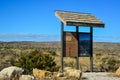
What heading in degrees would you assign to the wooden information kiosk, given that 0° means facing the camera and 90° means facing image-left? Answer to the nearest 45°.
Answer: approximately 315°

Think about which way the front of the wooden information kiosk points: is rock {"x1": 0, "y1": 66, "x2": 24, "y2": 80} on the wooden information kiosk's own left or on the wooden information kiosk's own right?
on the wooden information kiosk's own right

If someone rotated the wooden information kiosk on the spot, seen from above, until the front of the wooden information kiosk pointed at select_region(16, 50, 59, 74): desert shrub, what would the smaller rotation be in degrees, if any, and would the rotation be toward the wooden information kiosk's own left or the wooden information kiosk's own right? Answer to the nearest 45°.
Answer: approximately 135° to the wooden information kiosk's own right

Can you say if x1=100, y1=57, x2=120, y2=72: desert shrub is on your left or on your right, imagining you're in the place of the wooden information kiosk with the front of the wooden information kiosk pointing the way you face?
on your left
